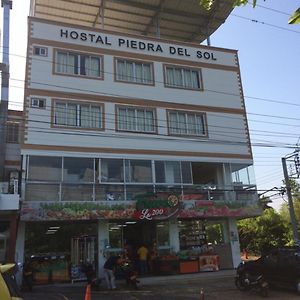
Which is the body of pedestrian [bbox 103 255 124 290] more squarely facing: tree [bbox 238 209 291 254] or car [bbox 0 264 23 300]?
the tree

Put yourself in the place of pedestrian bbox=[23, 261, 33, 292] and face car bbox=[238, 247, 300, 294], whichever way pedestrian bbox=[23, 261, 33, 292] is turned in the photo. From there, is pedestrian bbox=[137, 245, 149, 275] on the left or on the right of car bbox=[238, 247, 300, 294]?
left

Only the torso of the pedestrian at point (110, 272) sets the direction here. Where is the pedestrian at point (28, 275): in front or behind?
behind
